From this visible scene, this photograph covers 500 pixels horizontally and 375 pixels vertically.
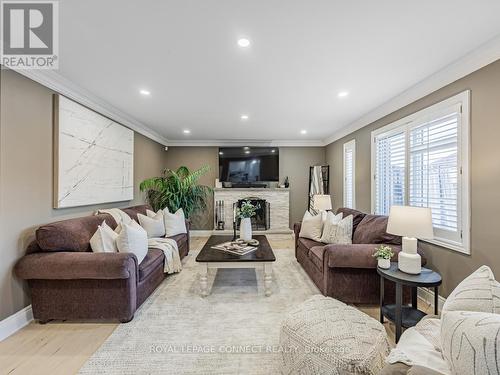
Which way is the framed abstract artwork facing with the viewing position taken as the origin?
facing the viewer and to the right of the viewer

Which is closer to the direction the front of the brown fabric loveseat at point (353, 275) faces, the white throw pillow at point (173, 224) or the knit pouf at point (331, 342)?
the white throw pillow

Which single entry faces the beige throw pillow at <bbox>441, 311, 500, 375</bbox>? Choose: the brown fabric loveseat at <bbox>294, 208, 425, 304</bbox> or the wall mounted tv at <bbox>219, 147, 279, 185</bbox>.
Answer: the wall mounted tv

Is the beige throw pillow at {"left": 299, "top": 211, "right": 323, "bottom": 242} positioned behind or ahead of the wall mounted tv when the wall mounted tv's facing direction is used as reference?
ahead

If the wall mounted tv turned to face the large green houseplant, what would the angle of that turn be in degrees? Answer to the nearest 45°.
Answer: approximately 45° to its right

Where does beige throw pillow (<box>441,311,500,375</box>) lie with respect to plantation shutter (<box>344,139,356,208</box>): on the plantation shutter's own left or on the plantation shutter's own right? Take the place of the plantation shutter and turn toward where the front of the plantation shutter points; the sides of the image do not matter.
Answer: on the plantation shutter's own left

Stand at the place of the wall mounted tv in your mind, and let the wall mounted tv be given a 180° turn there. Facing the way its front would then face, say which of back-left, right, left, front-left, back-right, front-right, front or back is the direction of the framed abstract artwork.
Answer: back-left

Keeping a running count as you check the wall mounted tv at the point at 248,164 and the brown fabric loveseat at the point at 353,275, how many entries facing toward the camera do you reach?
1

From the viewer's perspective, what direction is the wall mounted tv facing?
toward the camera

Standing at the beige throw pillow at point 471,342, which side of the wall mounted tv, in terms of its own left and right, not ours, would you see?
front

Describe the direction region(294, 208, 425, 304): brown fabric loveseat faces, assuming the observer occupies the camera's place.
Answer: facing to the left of the viewer

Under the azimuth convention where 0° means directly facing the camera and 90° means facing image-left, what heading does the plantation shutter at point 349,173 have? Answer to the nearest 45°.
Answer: approximately 45°

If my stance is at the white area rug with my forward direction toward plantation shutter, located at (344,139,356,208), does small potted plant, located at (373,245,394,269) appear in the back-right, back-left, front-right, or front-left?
front-right

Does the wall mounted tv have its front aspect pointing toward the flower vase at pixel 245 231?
yes

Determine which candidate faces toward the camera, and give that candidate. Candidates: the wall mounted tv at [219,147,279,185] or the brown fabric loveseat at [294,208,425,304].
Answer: the wall mounted tv
